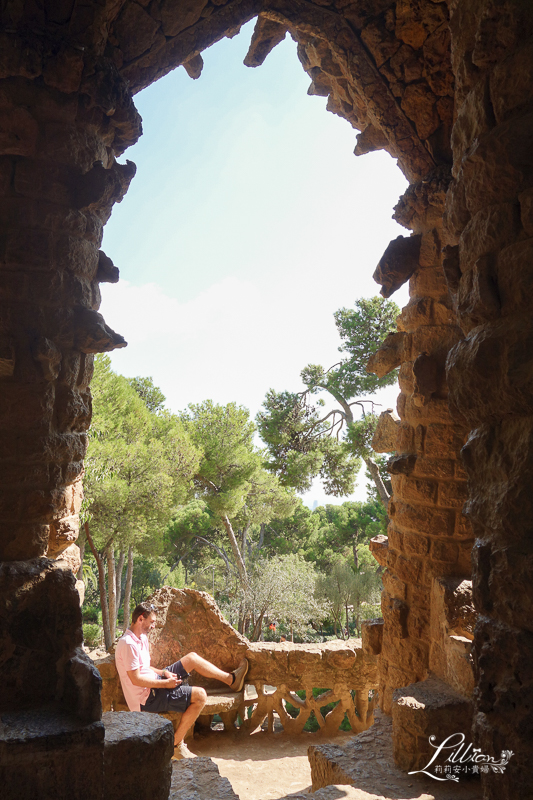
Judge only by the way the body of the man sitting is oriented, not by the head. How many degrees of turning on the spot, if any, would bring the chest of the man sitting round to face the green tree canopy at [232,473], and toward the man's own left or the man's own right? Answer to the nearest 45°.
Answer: approximately 90° to the man's own left

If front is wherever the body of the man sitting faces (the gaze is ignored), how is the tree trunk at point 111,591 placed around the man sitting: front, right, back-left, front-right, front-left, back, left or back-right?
left

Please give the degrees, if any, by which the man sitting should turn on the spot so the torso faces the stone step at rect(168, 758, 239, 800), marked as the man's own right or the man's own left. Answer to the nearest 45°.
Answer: approximately 90° to the man's own right

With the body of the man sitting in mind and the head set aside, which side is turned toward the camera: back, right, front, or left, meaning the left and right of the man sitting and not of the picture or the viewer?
right

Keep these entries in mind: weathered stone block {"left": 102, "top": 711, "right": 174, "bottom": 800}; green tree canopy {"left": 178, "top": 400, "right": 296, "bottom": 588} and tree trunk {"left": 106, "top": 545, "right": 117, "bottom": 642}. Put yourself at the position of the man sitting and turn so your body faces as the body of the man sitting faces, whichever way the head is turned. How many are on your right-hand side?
1

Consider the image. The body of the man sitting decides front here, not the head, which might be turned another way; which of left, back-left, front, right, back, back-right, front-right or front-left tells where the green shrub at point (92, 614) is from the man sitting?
left

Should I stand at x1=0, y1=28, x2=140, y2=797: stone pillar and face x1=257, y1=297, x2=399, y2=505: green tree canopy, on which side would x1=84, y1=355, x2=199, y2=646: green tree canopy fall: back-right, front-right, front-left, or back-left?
front-left

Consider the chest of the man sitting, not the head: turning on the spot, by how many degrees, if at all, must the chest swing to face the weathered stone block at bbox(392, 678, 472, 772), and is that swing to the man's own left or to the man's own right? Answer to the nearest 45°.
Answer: approximately 45° to the man's own right

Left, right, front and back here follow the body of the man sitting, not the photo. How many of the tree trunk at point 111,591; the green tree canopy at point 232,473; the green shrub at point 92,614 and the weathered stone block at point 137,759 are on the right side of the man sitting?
1

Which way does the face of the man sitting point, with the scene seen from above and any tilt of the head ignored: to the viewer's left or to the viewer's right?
to the viewer's right
